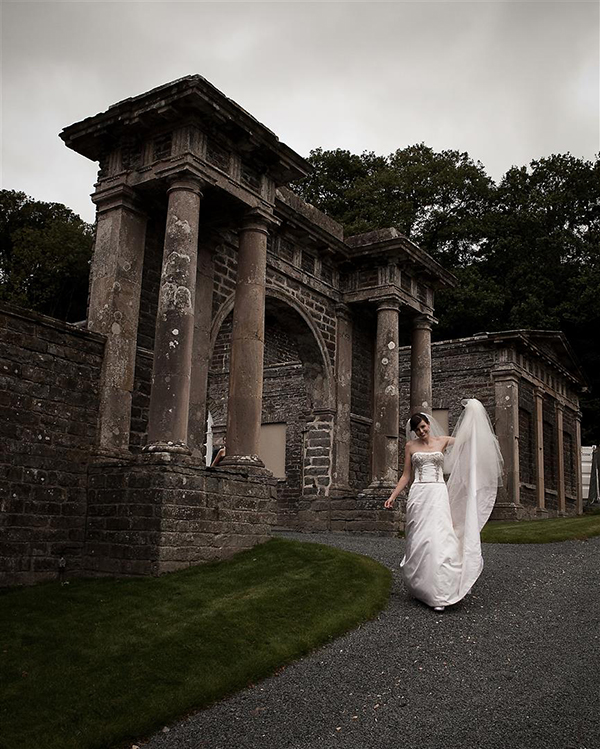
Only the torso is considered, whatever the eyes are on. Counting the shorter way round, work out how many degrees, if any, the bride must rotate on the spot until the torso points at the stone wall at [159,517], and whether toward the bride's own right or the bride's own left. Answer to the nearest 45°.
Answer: approximately 90° to the bride's own right

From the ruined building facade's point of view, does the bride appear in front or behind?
in front

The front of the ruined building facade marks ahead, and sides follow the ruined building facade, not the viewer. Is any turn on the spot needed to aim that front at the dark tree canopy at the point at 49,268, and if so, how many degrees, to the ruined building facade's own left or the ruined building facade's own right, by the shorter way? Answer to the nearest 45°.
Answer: approximately 135° to the ruined building facade's own left

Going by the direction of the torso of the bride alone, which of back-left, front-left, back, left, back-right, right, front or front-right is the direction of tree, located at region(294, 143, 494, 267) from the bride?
back

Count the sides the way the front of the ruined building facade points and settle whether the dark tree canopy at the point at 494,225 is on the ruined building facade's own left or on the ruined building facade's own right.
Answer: on the ruined building facade's own left

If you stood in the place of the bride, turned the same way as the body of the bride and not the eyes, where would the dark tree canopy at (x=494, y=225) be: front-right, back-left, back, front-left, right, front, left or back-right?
back

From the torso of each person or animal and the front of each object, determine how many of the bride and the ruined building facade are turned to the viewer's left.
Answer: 0

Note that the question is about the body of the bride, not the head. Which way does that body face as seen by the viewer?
toward the camera

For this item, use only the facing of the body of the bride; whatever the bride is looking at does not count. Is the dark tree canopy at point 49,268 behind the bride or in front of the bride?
behind

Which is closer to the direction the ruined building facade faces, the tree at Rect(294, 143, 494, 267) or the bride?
the bride

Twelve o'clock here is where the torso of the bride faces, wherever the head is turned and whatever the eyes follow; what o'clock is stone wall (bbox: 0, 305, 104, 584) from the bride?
The stone wall is roughly at 3 o'clock from the bride.
